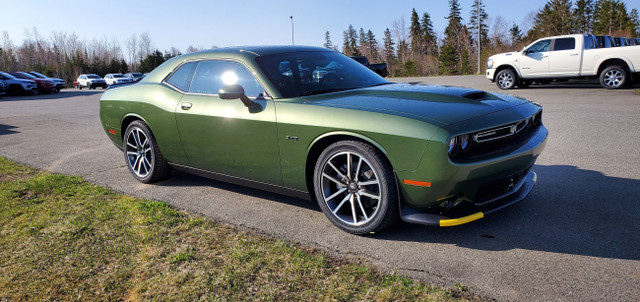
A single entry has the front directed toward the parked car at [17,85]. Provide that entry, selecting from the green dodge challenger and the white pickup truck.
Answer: the white pickup truck

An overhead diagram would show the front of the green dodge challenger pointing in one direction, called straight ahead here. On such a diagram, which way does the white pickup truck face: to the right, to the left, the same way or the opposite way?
the opposite way

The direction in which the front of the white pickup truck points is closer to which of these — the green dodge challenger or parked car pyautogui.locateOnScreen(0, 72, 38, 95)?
the parked car

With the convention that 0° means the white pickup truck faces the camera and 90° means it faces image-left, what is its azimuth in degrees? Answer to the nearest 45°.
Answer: approximately 90°

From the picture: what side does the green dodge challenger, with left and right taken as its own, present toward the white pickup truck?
left

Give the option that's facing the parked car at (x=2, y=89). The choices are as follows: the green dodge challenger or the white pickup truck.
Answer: the white pickup truck

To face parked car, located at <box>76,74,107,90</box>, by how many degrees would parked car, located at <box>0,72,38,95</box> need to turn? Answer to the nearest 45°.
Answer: approximately 135° to its left

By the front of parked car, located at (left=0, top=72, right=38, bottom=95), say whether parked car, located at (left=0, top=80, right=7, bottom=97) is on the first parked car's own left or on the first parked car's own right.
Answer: on the first parked car's own right

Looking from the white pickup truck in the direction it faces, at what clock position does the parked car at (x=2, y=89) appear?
The parked car is roughly at 12 o'clock from the white pickup truck.

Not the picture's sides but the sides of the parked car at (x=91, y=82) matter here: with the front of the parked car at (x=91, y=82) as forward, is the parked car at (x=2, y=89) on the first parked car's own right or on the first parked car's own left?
on the first parked car's own right

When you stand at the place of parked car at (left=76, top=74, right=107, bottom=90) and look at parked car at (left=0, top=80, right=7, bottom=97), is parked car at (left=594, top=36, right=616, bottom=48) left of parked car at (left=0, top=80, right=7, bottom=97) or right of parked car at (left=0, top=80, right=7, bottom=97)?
left
